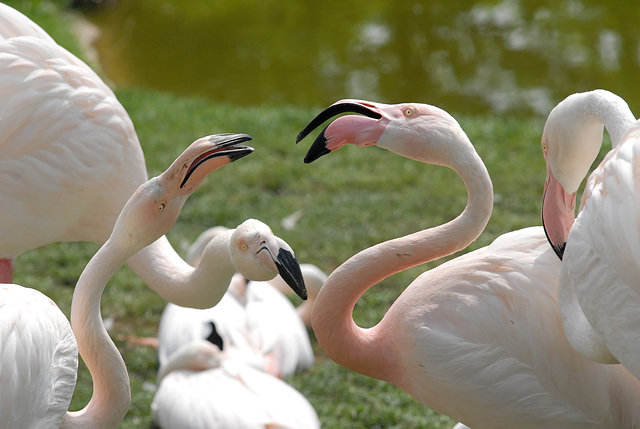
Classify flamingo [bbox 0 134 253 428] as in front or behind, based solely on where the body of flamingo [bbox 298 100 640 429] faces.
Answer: in front

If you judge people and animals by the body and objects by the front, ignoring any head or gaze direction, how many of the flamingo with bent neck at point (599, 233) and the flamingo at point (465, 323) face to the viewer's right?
0

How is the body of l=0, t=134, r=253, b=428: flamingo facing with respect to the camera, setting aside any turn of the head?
to the viewer's right

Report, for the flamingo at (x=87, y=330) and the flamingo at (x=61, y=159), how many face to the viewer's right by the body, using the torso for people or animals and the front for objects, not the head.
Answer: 2

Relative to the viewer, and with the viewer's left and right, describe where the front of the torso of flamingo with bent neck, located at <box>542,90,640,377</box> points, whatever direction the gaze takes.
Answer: facing to the left of the viewer

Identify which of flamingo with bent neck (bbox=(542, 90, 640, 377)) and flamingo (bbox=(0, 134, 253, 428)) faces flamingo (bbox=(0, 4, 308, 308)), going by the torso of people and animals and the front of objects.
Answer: the flamingo with bent neck

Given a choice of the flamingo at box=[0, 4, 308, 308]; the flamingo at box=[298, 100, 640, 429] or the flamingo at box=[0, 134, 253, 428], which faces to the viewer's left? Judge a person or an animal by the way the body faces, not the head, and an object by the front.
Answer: the flamingo at box=[298, 100, 640, 429]

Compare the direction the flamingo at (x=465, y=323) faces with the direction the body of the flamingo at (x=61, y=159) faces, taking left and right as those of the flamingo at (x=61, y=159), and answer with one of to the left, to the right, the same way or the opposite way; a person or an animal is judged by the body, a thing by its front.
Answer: the opposite way

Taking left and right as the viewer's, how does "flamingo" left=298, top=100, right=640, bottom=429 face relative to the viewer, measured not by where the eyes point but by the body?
facing to the left of the viewer

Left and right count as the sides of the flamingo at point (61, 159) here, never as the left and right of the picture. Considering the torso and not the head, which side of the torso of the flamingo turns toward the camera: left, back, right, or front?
right

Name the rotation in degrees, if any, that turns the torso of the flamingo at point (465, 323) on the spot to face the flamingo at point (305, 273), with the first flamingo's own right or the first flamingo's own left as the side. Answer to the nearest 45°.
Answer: approximately 45° to the first flamingo's own right

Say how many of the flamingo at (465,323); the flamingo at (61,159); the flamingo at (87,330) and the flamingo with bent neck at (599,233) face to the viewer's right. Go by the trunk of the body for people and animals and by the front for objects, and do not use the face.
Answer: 2
